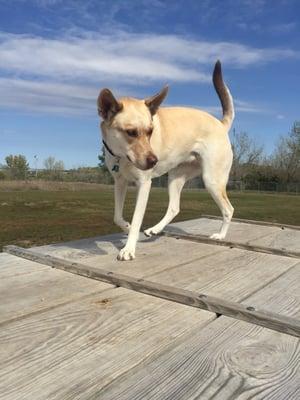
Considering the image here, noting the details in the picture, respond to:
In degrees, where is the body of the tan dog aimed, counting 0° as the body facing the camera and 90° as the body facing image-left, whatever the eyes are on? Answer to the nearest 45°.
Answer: approximately 45°
